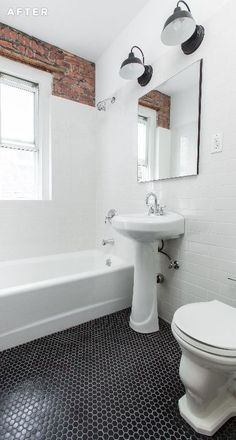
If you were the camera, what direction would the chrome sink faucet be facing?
facing the viewer and to the left of the viewer

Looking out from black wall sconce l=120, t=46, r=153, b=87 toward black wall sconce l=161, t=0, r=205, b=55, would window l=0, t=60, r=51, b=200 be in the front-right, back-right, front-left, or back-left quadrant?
back-right

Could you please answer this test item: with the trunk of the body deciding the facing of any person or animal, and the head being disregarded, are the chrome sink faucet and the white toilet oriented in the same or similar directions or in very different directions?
same or similar directions

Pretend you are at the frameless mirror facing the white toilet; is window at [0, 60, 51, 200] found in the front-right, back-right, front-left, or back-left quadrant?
back-right

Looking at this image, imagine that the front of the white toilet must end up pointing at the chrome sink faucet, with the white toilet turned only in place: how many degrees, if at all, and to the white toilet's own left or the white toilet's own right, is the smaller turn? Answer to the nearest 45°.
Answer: approximately 90° to the white toilet's own right

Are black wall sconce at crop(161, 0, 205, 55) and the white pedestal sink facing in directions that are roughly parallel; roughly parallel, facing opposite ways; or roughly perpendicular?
roughly parallel

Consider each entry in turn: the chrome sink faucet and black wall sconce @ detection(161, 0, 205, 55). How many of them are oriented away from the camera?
0
